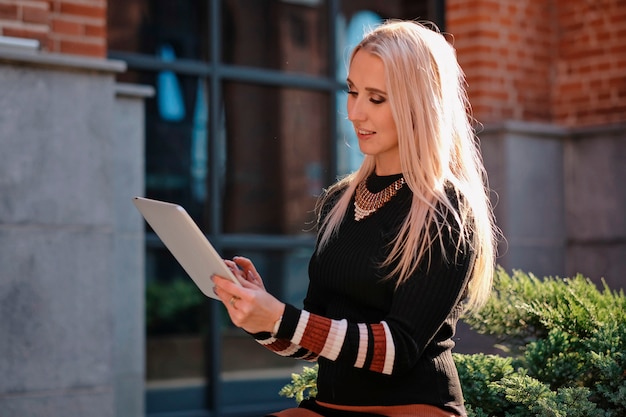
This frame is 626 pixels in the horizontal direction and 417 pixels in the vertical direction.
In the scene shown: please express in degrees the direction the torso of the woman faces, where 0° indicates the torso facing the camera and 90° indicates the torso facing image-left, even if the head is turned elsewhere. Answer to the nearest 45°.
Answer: approximately 45°

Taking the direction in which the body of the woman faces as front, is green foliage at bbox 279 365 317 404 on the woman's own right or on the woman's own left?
on the woman's own right

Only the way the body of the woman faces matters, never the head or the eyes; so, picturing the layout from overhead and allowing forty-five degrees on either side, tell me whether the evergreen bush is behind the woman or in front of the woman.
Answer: behind
